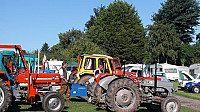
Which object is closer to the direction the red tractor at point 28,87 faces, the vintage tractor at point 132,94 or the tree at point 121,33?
the vintage tractor

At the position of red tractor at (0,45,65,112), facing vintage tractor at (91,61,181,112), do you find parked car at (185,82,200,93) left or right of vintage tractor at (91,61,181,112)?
left

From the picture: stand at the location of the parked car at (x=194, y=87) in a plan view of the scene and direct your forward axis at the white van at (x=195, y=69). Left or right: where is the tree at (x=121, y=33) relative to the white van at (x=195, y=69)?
left

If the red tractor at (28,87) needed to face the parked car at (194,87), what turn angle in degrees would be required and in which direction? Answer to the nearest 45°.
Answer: approximately 45° to its left

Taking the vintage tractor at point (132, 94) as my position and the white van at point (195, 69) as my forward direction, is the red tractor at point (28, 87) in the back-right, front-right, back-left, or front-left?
back-left

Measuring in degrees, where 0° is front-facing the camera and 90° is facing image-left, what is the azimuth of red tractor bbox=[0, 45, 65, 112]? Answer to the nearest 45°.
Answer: approximately 270°

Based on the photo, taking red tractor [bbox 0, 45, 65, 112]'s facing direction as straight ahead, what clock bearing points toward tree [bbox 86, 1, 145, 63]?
The tree is roughly at 10 o'clock from the red tractor.

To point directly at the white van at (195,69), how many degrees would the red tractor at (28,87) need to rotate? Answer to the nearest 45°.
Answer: approximately 45° to its left
